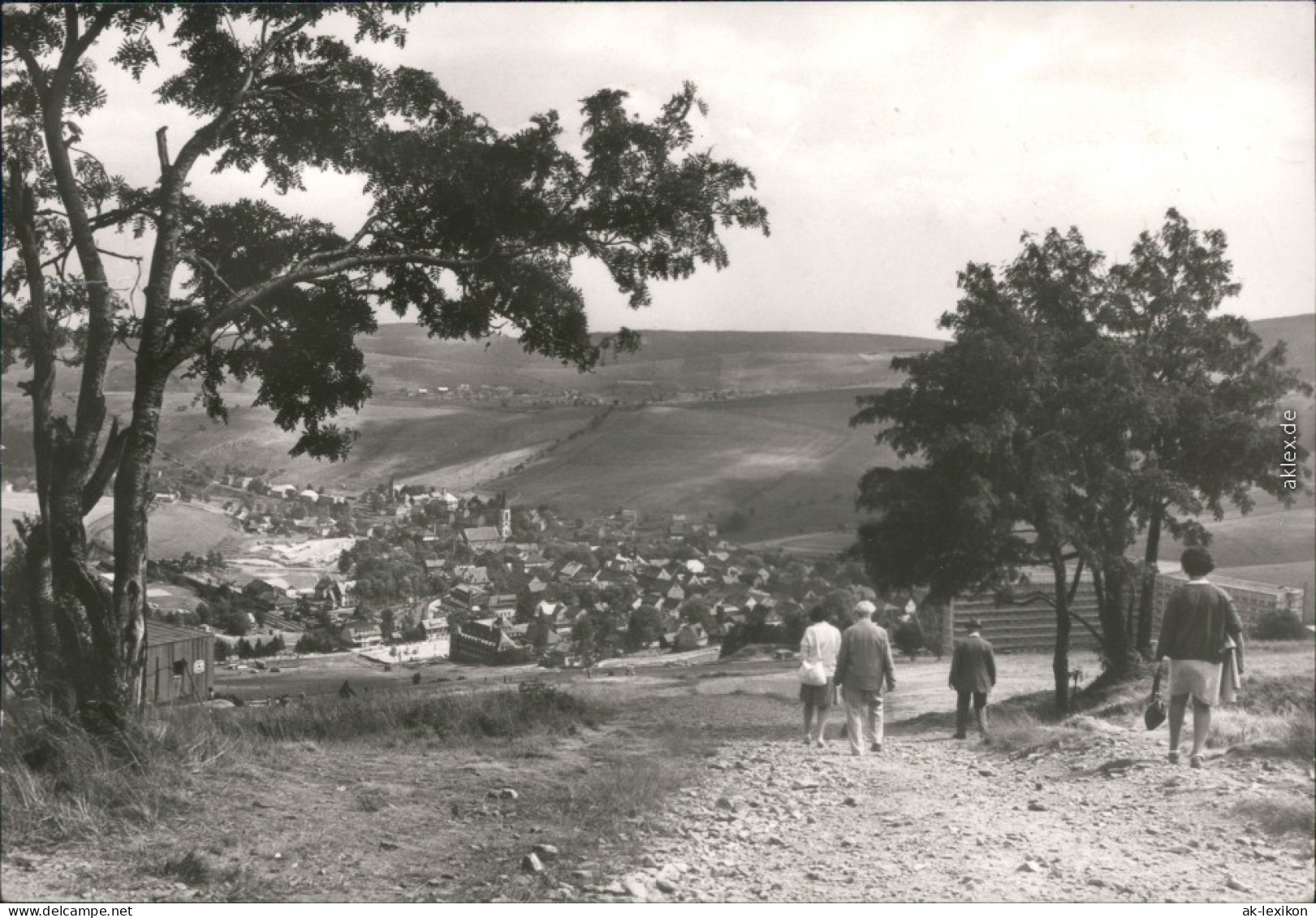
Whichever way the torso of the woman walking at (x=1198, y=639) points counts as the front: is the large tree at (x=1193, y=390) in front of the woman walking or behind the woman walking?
in front

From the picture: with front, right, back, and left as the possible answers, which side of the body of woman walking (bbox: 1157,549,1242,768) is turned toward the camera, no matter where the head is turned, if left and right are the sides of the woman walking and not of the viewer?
back

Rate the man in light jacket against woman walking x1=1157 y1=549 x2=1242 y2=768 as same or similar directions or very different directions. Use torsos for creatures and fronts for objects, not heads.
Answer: same or similar directions

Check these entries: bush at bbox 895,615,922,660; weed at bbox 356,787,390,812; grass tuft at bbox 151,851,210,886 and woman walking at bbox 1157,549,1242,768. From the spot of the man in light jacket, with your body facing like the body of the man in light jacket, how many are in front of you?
1

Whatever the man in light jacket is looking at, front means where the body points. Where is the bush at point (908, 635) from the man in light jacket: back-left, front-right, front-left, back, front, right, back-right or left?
front

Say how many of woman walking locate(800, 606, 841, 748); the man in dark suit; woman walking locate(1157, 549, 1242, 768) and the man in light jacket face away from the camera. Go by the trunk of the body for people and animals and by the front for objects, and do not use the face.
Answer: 4

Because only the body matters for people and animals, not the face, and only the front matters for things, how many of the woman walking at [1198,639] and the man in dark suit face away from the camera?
2

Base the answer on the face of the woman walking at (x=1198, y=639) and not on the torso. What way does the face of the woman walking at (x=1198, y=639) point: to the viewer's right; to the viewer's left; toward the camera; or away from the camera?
away from the camera

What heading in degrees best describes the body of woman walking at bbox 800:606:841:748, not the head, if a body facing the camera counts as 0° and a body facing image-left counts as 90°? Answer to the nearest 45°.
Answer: approximately 180°

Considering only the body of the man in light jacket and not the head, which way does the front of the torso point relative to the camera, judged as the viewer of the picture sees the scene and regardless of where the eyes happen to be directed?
away from the camera

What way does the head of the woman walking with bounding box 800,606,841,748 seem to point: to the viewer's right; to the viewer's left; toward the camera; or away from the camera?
away from the camera

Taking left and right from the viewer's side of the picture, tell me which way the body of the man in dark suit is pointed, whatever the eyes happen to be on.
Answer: facing away from the viewer

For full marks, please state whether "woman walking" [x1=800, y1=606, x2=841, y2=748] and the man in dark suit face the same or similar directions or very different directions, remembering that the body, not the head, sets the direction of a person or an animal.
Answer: same or similar directions

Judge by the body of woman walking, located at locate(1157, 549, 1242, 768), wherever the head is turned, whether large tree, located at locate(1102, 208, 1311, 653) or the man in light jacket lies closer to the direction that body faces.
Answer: the large tree

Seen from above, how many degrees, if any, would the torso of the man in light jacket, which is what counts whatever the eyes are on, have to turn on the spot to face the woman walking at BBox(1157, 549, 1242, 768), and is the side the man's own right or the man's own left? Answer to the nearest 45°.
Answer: approximately 135° to the man's own right
